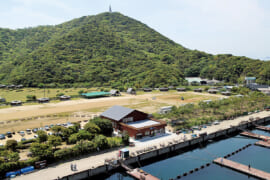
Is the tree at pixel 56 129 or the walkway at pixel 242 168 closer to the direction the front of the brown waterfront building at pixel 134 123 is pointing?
the walkway

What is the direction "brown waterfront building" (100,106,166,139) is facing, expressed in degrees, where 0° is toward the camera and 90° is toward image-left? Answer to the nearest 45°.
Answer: approximately 315°

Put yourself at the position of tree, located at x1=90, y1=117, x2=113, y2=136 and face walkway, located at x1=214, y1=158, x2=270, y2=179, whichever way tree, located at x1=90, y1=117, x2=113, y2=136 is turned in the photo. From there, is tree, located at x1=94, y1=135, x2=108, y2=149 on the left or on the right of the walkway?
right

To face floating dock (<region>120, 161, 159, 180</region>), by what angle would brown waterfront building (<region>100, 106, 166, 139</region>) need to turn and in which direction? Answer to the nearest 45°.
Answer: approximately 45° to its right

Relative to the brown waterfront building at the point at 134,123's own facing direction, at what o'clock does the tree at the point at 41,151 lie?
The tree is roughly at 3 o'clock from the brown waterfront building.

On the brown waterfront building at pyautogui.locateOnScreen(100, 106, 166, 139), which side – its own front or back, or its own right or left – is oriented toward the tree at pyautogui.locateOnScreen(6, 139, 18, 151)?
right

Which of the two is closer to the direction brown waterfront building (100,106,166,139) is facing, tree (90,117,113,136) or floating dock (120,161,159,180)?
the floating dock

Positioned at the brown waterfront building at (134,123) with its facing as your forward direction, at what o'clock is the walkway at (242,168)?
The walkway is roughly at 12 o'clock from the brown waterfront building.

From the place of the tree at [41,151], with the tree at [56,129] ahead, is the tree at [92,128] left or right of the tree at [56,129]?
right

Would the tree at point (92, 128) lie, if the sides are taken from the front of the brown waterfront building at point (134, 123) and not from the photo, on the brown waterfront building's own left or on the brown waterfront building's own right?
on the brown waterfront building's own right
